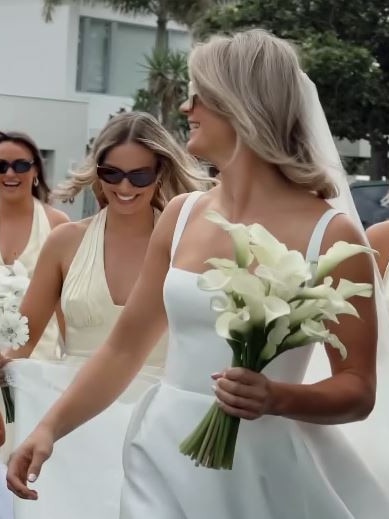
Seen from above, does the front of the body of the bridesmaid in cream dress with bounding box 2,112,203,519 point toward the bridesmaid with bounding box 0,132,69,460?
no

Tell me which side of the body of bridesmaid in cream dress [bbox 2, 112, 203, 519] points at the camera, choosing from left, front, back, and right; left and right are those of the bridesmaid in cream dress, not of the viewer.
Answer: front

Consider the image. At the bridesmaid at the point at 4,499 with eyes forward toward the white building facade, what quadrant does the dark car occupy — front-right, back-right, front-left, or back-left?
front-right

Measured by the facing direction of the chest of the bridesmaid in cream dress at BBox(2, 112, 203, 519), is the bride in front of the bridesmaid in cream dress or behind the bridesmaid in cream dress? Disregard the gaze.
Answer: in front

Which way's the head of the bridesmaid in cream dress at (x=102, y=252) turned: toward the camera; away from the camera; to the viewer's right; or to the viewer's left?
toward the camera

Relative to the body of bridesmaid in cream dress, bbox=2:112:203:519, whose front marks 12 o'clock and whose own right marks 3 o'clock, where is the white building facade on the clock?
The white building facade is roughly at 6 o'clock from the bridesmaid in cream dress.

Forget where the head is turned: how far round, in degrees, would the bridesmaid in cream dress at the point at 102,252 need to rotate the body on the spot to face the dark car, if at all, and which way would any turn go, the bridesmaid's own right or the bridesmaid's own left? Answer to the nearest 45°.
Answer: approximately 135° to the bridesmaid's own left

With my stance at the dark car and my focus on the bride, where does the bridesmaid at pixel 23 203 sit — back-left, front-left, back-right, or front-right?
front-right

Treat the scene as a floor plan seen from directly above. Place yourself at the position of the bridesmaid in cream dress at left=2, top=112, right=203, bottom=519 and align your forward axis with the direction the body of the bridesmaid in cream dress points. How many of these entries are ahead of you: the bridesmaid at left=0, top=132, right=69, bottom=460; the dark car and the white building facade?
0

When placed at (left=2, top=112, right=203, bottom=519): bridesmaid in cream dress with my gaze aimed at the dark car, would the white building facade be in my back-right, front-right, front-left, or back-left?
front-left
